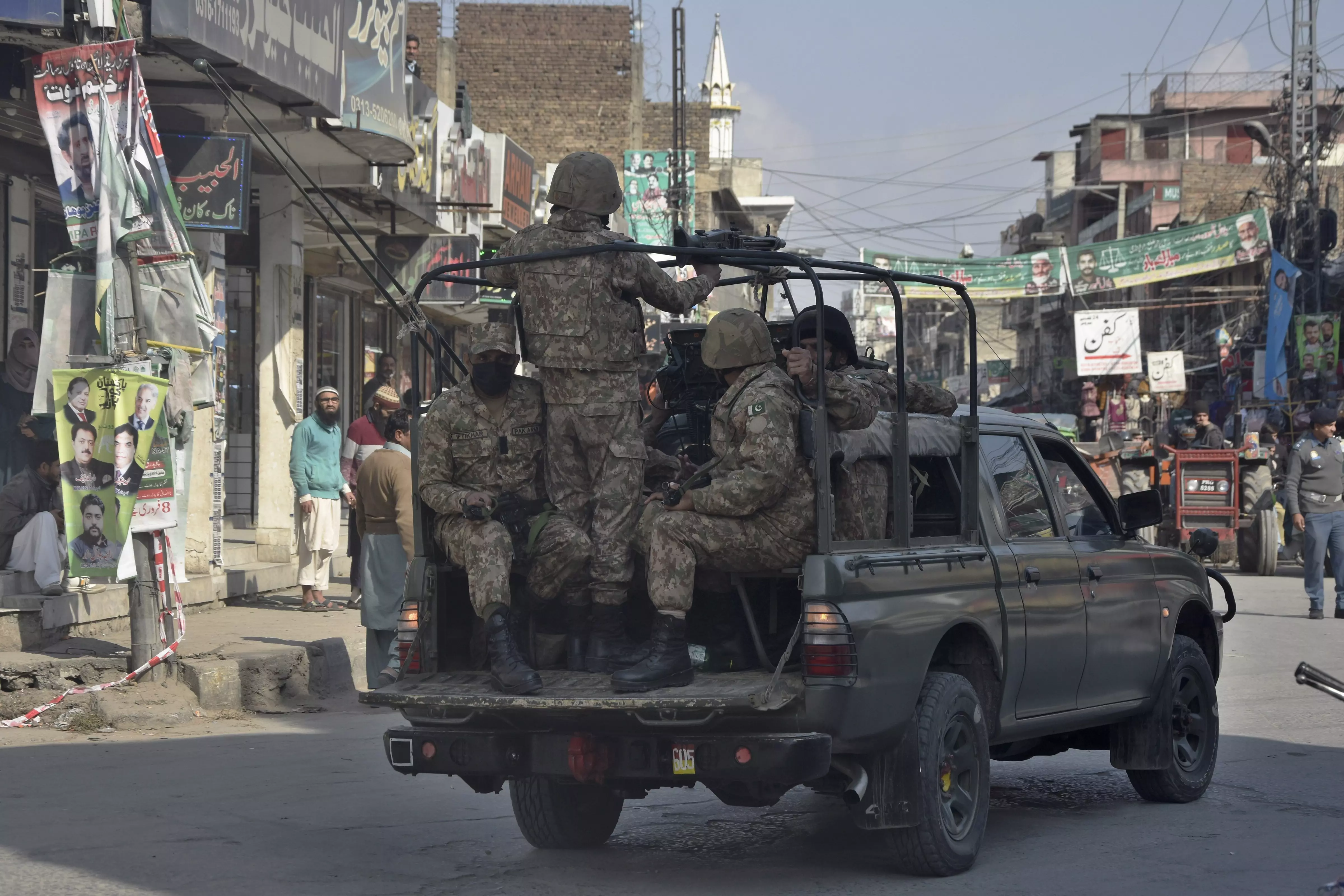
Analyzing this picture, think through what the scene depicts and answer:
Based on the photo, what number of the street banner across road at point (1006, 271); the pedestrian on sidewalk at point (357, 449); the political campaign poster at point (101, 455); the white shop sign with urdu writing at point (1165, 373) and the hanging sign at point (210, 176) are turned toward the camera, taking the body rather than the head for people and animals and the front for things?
4

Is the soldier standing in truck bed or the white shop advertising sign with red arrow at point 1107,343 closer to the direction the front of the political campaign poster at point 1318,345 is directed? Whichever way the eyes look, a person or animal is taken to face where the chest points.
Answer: the soldier standing in truck bed

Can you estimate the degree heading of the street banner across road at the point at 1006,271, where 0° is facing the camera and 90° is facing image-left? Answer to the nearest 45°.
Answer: approximately 0°

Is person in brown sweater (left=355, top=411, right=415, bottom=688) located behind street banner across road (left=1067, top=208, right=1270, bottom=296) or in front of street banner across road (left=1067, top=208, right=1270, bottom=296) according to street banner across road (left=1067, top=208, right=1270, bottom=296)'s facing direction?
in front
